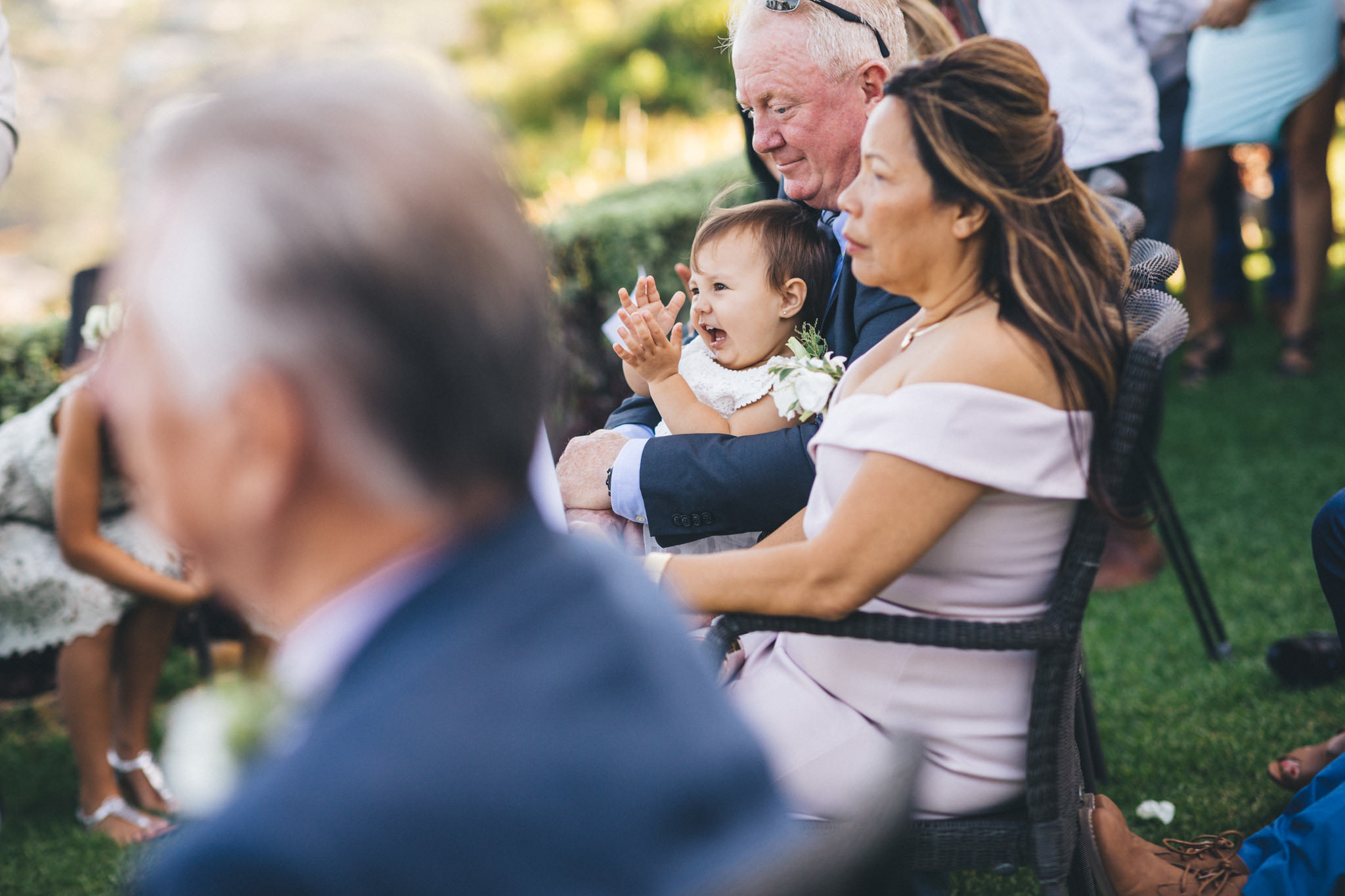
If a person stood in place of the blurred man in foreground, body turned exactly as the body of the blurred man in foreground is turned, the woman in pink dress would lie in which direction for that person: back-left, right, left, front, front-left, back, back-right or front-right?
right

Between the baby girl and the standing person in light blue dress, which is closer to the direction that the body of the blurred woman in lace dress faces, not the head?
the standing person in light blue dress

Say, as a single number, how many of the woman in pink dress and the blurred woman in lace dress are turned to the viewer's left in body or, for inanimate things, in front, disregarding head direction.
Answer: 1

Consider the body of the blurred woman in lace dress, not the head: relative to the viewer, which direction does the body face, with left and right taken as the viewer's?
facing to the right of the viewer

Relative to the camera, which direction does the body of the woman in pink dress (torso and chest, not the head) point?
to the viewer's left

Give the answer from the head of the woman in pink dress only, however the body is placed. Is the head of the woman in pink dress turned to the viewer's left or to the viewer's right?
to the viewer's left

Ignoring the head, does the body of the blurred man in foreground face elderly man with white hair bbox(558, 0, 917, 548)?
no

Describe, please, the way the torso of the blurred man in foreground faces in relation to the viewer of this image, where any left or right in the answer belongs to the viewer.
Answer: facing away from the viewer and to the left of the viewer

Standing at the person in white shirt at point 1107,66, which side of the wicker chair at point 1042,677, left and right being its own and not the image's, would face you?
right

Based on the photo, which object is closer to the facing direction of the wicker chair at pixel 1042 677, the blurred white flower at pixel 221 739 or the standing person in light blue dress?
the blurred white flower

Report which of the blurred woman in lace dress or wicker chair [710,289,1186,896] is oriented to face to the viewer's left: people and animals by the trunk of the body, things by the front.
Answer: the wicker chair

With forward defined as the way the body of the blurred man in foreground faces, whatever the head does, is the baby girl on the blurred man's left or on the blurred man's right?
on the blurred man's right

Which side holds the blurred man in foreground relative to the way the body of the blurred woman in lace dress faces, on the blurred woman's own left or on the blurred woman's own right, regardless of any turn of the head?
on the blurred woman's own right

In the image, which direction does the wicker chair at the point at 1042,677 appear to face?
to the viewer's left

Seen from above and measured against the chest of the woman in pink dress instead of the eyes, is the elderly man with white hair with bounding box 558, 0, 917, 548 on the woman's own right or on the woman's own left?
on the woman's own right
